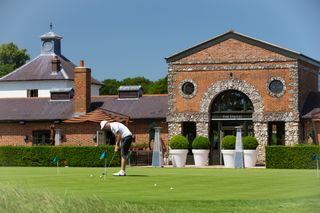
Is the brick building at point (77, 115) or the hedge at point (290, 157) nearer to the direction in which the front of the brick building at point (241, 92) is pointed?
the hedge

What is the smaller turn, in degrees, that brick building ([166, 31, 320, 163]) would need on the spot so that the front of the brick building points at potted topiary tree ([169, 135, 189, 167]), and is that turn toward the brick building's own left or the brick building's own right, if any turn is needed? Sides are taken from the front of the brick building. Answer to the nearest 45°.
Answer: approximately 45° to the brick building's own right

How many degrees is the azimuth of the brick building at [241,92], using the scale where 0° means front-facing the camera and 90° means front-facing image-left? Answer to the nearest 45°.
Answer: approximately 0°

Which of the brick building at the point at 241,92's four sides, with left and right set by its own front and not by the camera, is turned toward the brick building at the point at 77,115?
right

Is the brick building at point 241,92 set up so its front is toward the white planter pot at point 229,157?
yes

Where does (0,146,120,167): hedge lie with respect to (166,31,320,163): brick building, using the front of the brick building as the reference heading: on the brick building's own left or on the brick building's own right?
on the brick building's own right
